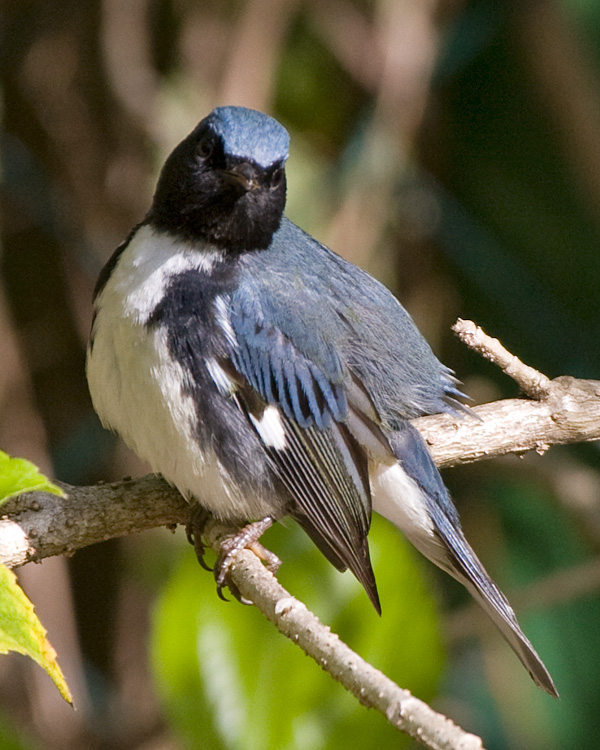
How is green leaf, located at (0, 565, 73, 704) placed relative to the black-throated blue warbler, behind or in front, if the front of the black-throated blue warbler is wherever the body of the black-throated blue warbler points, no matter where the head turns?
in front

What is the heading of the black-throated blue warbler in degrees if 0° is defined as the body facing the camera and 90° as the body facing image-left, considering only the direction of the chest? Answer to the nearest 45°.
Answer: approximately 45°
